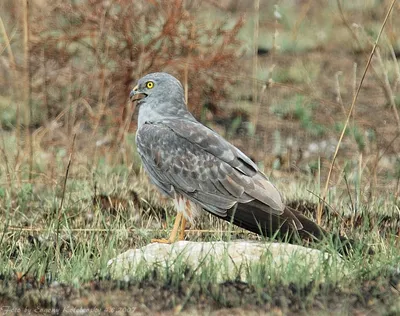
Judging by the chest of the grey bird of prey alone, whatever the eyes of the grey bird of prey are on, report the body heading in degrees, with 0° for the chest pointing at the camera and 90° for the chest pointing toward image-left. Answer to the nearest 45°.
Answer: approximately 90°
